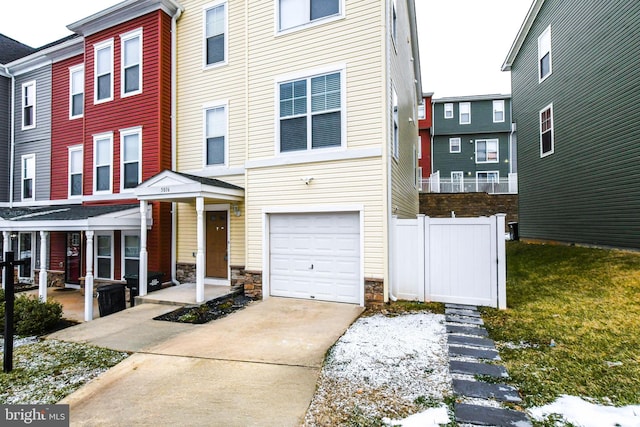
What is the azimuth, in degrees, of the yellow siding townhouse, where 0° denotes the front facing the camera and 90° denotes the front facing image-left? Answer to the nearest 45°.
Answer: approximately 45°

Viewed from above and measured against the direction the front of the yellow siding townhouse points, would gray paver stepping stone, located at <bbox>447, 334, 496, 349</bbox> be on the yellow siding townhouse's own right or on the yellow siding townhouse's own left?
on the yellow siding townhouse's own left

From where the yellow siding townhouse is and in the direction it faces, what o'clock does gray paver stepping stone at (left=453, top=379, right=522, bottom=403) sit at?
The gray paver stepping stone is roughly at 10 o'clock from the yellow siding townhouse.
